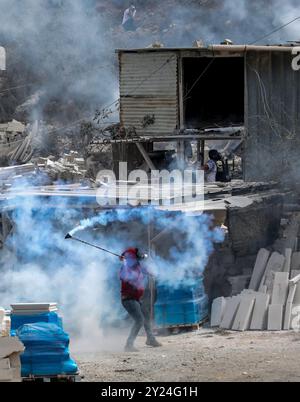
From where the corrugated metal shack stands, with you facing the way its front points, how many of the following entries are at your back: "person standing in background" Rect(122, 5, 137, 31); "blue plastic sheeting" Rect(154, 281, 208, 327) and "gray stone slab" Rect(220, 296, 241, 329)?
1

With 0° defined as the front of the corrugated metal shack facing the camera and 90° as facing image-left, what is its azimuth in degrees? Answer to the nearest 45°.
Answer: approximately 0°

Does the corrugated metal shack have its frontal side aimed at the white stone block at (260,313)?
yes

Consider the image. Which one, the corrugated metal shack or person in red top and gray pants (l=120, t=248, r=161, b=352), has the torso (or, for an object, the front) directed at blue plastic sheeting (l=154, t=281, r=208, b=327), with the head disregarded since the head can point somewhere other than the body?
the corrugated metal shack

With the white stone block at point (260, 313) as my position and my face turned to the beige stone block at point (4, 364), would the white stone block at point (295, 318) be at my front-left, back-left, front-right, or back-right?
back-left
